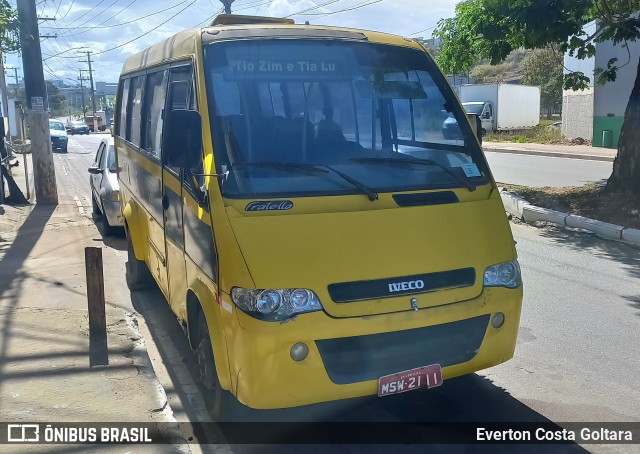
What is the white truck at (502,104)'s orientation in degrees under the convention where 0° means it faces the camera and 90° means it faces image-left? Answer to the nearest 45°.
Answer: approximately 45°

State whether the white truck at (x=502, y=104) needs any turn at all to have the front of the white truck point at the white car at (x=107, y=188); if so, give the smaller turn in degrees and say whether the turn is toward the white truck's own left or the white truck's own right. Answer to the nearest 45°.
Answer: approximately 45° to the white truck's own left

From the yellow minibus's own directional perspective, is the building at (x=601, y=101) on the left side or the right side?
on its left

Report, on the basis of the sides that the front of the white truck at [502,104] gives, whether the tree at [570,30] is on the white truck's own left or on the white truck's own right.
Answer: on the white truck's own left

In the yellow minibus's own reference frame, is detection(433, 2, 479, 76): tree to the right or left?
on its left

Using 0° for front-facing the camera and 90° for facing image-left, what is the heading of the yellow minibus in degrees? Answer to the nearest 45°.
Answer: approximately 315°

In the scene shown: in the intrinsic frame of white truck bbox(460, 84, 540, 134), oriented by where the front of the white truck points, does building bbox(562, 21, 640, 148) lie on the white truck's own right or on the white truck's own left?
on the white truck's own left

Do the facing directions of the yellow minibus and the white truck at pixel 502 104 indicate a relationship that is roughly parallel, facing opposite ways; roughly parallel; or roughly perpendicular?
roughly perpendicular

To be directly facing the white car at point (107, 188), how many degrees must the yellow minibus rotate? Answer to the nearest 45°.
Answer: approximately 180°
